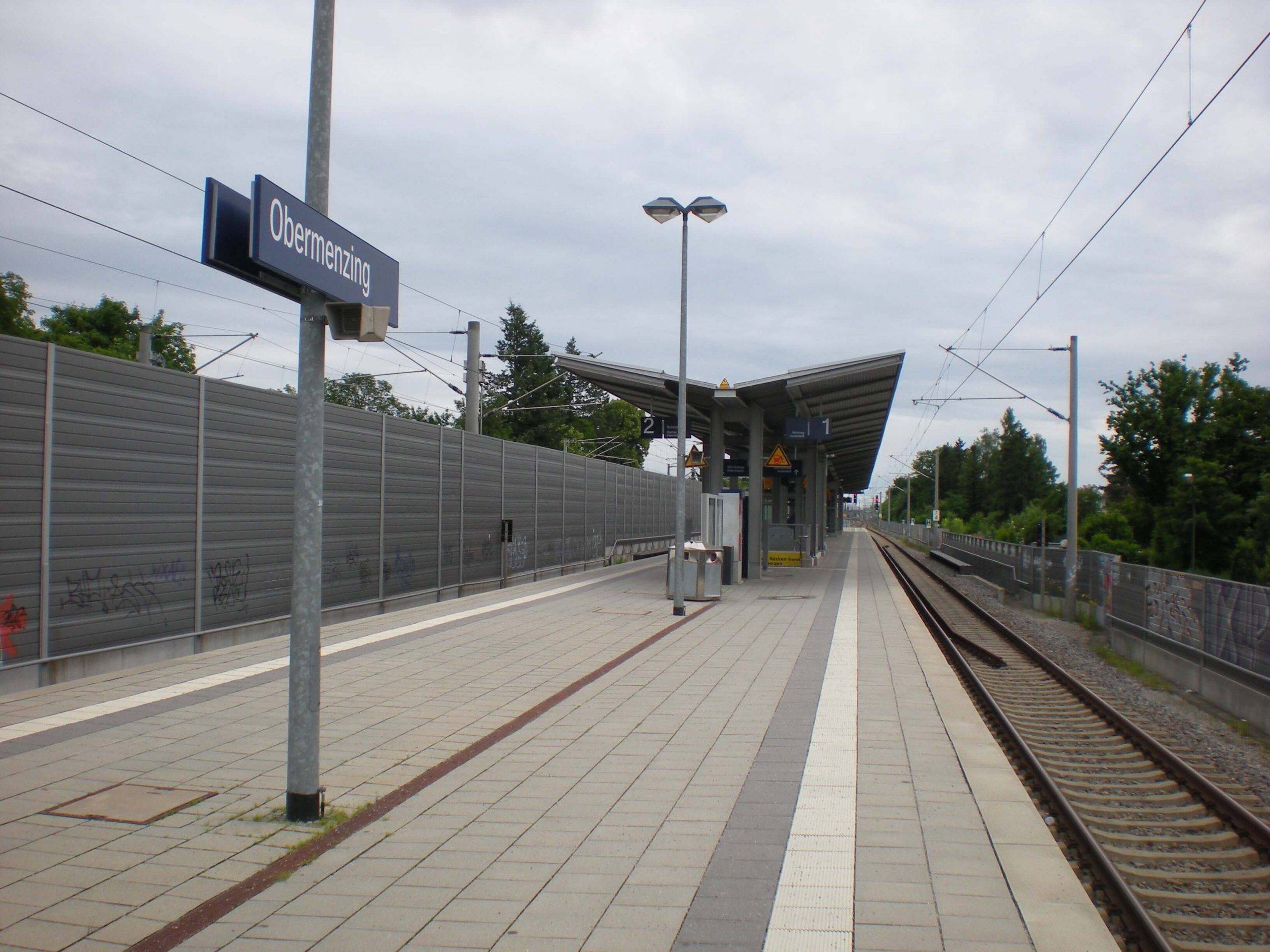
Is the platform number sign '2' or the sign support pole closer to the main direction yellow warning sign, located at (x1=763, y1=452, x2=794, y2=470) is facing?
the sign support pole

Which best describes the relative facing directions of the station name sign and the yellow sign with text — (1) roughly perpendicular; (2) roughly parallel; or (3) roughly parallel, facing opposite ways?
roughly perpendicular

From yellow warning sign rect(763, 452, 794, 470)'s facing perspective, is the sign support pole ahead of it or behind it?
ahead

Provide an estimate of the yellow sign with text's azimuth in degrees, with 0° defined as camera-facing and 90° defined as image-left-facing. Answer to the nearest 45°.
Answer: approximately 0°

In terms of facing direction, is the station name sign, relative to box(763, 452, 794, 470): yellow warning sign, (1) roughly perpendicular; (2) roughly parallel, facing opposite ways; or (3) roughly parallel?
roughly perpendicular

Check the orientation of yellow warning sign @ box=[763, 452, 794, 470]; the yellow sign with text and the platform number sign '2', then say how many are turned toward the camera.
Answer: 3

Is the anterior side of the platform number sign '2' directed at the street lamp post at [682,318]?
yes

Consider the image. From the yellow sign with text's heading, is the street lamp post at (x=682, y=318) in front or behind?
in front

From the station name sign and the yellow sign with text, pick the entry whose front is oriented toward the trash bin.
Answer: the yellow sign with text
